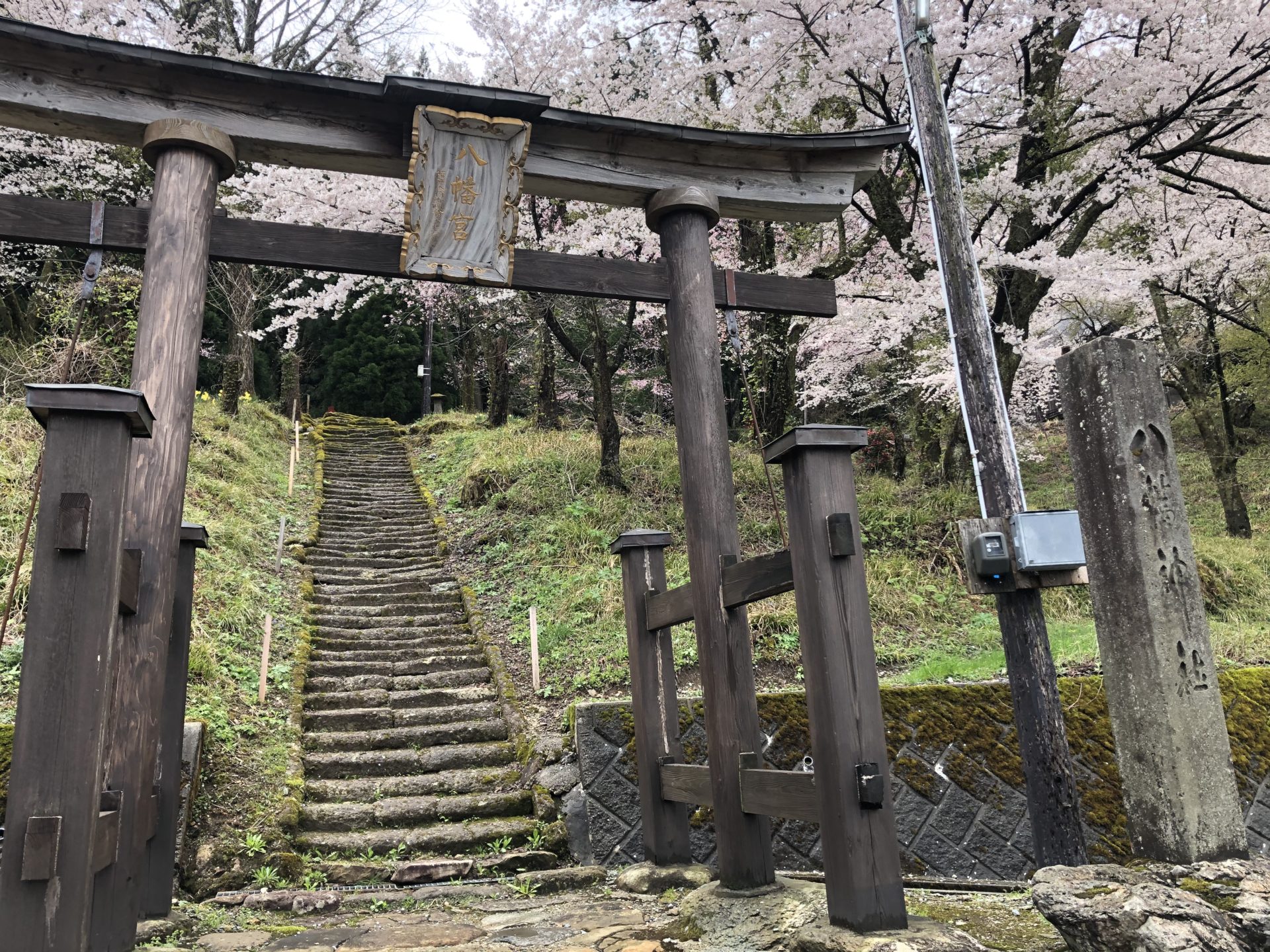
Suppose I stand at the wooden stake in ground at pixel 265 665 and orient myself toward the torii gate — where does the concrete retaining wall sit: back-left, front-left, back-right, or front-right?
front-left

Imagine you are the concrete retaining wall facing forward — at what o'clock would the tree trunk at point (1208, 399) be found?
The tree trunk is roughly at 7 o'clock from the concrete retaining wall.

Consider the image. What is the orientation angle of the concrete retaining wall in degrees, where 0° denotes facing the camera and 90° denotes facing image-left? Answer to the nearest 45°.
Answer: approximately 0°

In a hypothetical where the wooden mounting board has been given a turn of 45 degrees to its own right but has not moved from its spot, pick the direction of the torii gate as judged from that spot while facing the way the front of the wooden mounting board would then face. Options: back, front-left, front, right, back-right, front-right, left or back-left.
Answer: front

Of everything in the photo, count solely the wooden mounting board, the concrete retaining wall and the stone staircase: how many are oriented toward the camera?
3

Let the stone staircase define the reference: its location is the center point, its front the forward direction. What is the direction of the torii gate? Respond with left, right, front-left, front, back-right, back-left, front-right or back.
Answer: front

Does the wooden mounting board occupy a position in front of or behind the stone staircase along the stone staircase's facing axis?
in front

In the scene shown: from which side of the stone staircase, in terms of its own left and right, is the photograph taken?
front

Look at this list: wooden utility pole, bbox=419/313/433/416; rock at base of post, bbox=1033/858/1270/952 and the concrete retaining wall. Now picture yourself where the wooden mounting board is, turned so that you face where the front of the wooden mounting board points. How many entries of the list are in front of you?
1

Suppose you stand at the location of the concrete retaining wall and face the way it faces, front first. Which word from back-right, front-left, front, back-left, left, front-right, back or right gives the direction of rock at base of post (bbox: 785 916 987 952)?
front

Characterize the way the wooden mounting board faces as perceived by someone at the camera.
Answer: facing the viewer

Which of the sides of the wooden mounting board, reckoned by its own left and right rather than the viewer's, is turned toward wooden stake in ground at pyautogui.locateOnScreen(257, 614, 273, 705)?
right

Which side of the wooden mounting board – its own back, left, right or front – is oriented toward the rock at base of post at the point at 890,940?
front

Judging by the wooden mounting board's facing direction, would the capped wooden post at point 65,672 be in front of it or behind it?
in front

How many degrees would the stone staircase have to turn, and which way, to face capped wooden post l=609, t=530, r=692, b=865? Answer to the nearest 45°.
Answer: approximately 45° to its left

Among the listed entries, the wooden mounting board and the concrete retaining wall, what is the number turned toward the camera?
2
